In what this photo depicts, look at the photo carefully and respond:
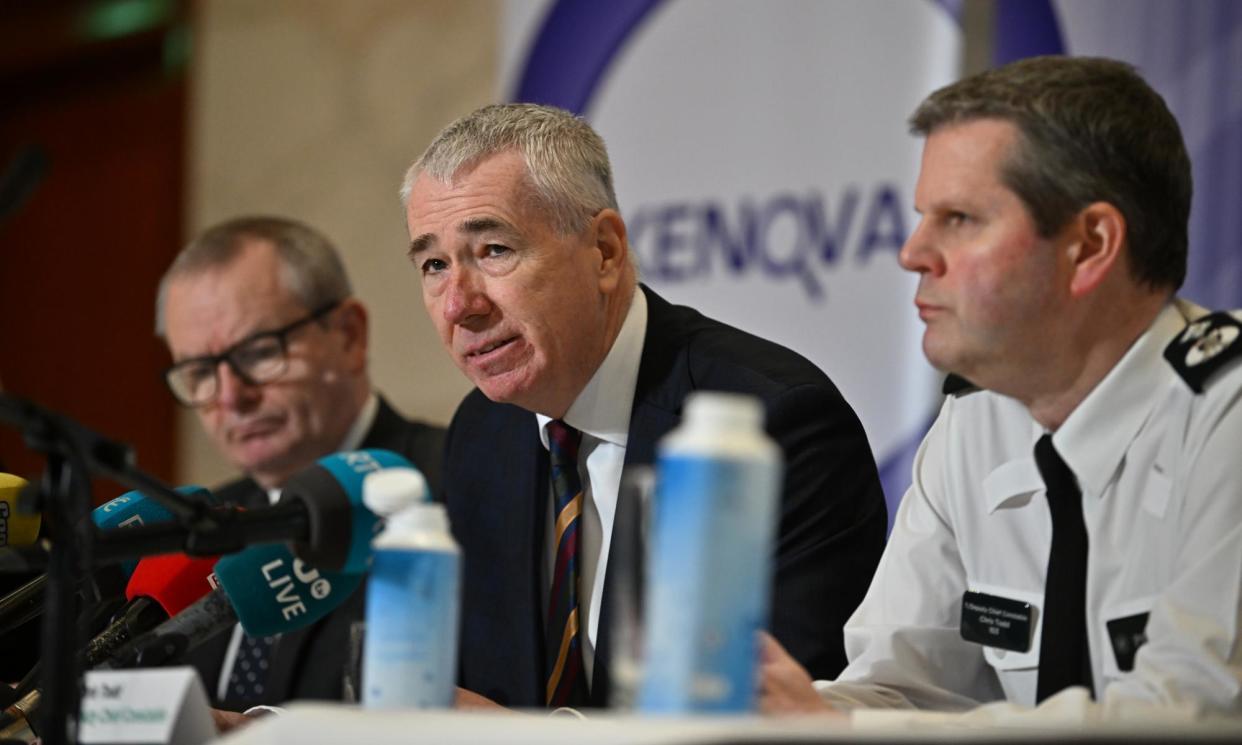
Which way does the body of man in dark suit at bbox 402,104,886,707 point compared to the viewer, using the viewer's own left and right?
facing the viewer and to the left of the viewer

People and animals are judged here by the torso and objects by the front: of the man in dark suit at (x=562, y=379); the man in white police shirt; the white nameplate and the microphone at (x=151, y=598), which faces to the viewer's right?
the microphone

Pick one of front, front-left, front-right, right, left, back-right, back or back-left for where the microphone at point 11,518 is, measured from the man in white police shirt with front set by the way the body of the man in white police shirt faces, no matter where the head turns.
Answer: front-right

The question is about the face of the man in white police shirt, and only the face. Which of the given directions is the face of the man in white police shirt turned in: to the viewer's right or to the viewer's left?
to the viewer's left

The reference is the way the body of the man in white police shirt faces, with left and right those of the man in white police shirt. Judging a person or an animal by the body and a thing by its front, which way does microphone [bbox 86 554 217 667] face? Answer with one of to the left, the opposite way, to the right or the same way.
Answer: the opposite way

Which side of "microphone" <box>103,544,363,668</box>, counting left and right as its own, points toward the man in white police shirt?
front

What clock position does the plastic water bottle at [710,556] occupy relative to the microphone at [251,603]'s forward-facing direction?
The plastic water bottle is roughly at 2 o'clock from the microphone.

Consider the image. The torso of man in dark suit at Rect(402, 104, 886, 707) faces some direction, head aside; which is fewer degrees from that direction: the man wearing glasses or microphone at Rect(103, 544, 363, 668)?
the microphone

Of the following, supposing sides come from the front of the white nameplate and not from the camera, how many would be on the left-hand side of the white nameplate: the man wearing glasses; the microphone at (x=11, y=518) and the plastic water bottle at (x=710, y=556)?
1

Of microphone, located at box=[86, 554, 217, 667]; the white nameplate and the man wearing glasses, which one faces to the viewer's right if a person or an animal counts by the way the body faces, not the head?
the microphone

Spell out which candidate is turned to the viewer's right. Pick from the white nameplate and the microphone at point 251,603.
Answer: the microphone

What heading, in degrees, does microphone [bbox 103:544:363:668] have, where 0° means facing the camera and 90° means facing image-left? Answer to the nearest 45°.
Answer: approximately 270°

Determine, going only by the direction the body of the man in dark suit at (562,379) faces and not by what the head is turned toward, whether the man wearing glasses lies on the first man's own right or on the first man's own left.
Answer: on the first man's own right

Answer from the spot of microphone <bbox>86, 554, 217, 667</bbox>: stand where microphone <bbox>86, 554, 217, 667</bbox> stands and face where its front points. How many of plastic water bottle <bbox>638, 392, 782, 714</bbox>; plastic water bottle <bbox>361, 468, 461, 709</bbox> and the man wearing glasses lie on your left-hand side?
1

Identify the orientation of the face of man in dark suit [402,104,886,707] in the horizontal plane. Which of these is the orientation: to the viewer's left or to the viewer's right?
to the viewer's left

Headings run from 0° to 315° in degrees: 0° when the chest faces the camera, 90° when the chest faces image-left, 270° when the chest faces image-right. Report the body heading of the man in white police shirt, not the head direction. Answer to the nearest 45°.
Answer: approximately 45°
